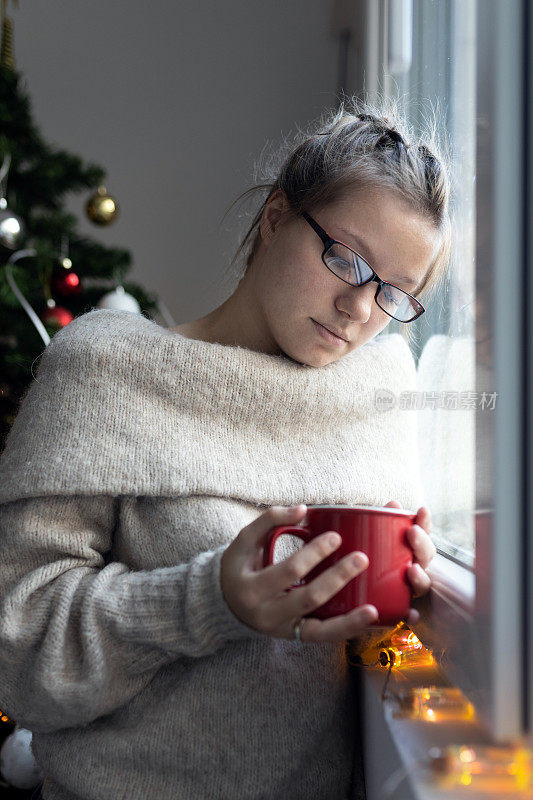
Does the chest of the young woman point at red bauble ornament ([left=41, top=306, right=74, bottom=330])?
no

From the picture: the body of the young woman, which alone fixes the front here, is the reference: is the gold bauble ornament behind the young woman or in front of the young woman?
behind

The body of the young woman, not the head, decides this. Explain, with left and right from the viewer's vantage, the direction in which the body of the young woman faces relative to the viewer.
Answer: facing the viewer and to the right of the viewer

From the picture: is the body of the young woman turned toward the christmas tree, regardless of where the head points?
no

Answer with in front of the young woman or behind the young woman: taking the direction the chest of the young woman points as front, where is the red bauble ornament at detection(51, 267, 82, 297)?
behind

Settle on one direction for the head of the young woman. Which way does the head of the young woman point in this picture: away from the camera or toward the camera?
toward the camera

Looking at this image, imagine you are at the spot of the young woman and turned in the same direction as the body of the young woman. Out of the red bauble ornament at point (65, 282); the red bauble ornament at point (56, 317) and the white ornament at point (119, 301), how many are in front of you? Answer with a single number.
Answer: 0
